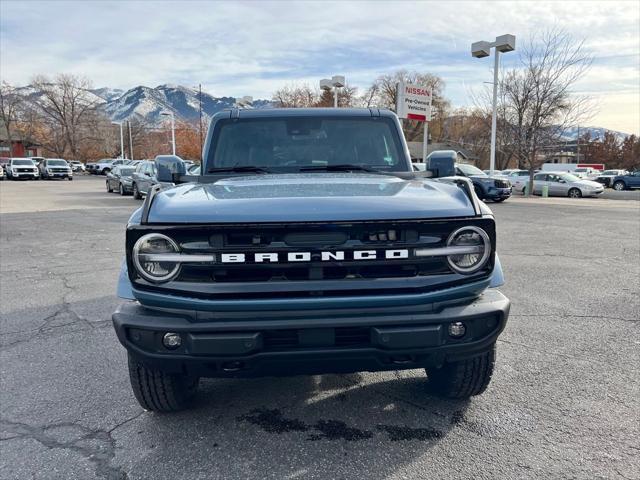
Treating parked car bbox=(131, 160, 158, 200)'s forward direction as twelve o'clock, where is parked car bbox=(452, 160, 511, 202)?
parked car bbox=(452, 160, 511, 202) is roughly at 8 o'clock from parked car bbox=(131, 160, 158, 200).

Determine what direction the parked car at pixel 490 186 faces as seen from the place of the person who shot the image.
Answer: facing the viewer and to the right of the viewer

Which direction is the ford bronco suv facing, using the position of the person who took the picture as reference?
facing the viewer

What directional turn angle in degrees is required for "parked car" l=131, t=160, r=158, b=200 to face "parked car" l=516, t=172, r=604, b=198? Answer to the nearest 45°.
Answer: approximately 135° to its left

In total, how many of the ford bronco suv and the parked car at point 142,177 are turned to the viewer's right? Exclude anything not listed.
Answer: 0

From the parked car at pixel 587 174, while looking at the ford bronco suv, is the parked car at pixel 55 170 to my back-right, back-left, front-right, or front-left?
front-right

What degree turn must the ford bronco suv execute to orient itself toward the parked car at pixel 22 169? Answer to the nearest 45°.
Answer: approximately 135° to its right

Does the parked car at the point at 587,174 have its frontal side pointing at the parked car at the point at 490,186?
no

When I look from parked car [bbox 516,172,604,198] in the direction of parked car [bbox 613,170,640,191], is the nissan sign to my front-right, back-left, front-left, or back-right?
back-left

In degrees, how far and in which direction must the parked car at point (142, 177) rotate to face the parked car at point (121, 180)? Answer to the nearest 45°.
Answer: approximately 135° to its right

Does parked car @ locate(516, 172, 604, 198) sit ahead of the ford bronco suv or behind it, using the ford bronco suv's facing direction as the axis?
behind

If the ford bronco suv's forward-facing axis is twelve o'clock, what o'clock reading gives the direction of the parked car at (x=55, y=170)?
The parked car is roughly at 5 o'clock from the ford bronco suv.

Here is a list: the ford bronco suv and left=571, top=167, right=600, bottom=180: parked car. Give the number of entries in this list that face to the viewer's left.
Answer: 0

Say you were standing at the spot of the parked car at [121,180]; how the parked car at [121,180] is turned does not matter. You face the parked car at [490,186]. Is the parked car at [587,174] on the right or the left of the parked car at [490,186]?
left
